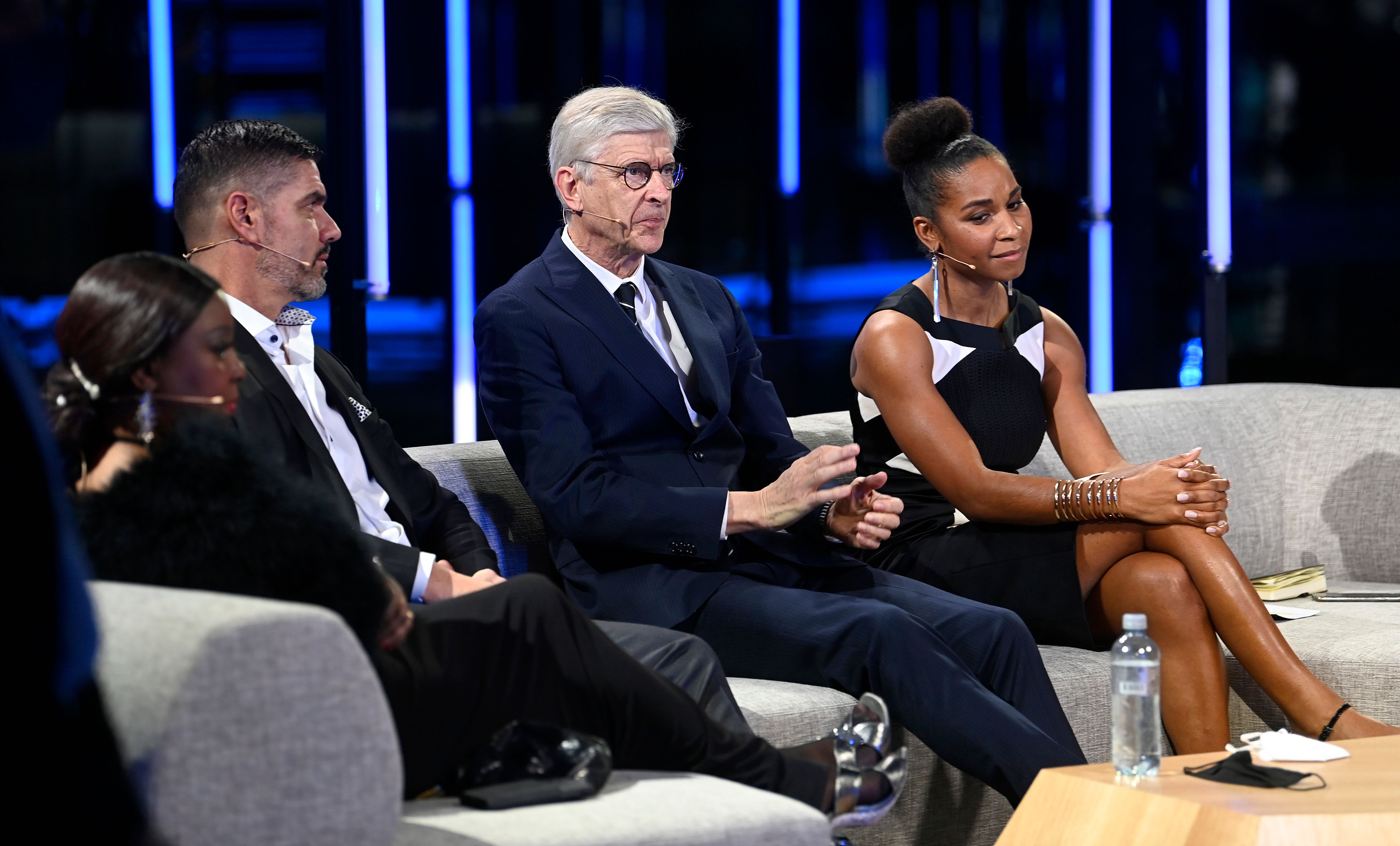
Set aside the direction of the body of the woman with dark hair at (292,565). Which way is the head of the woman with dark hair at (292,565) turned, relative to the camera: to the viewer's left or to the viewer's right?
to the viewer's right

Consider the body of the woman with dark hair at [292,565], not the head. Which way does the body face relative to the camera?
to the viewer's right

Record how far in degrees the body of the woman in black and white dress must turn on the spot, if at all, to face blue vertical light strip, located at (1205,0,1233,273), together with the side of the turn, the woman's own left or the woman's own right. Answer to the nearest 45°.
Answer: approximately 135° to the woman's own left

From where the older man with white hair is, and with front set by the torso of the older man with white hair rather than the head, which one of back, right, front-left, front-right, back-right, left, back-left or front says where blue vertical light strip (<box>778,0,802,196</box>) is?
back-left
